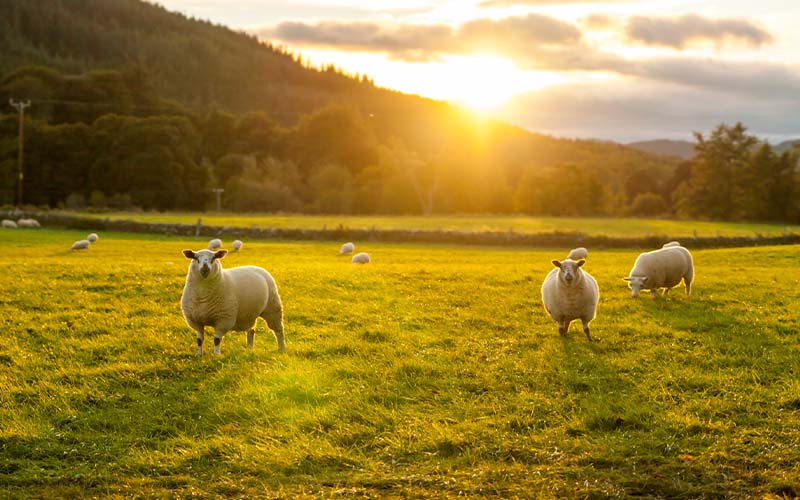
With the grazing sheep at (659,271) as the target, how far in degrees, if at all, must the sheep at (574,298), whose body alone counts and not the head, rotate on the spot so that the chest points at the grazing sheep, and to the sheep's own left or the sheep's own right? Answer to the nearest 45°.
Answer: approximately 180°

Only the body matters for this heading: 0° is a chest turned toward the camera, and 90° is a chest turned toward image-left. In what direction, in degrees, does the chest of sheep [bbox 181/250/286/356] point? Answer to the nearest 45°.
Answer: approximately 45°

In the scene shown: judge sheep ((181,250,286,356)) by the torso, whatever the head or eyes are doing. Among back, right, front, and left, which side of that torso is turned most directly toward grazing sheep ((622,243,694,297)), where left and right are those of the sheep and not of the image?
back

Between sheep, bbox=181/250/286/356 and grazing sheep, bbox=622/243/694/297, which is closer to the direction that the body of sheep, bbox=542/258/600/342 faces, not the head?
the sheep

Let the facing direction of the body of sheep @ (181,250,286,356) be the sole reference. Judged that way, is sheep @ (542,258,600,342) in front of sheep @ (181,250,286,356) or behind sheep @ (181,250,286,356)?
behind

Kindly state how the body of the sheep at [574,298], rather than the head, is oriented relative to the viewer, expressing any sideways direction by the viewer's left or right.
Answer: facing the viewer

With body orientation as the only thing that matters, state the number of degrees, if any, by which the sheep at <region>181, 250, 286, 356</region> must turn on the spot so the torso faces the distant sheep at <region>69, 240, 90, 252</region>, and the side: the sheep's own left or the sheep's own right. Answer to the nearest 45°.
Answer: approximately 135° to the sheep's own right
